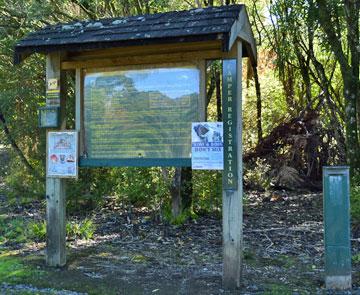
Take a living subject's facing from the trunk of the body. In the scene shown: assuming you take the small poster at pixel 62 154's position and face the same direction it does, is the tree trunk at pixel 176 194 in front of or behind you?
behind

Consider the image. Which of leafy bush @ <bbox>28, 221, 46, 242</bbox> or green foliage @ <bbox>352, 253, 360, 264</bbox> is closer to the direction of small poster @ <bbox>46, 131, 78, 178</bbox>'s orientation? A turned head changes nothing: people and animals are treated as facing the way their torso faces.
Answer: the green foliage

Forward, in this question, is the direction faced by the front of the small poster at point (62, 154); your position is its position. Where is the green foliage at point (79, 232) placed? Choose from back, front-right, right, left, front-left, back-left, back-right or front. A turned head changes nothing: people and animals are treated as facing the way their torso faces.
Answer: back

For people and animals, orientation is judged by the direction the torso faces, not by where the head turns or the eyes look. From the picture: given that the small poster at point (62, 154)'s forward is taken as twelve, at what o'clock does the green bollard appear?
The green bollard is roughly at 10 o'clock from the small poster.

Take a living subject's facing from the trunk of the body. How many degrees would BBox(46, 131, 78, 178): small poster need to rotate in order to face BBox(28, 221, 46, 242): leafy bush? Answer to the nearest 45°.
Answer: approximately 180°

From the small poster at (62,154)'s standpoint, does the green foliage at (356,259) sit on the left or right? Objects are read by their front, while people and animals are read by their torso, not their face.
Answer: on its left

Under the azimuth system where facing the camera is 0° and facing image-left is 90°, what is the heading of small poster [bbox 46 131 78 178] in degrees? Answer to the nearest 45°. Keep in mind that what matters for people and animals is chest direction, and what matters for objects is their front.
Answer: approximately 0°
